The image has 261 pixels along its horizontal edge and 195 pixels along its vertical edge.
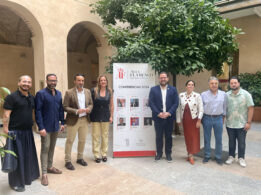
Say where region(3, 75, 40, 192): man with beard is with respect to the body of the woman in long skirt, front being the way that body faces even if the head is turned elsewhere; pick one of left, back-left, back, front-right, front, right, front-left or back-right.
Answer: front-right

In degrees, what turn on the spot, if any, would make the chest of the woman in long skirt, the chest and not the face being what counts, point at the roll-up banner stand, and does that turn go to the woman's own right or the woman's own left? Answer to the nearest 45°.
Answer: approximately 90° to the woman's own right

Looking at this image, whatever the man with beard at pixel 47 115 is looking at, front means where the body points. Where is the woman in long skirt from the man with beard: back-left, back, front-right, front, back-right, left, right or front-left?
front-left

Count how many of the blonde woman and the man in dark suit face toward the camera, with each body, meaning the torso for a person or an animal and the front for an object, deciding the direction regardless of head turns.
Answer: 2

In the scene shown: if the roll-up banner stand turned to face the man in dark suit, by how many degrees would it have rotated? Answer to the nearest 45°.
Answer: approximately 45° to its left

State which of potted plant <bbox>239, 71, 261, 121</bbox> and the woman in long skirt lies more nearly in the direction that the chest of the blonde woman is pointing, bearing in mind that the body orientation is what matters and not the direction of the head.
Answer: the woman in long skirt

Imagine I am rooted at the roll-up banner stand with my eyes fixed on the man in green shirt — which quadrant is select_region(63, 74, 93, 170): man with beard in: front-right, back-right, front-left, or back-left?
back-right

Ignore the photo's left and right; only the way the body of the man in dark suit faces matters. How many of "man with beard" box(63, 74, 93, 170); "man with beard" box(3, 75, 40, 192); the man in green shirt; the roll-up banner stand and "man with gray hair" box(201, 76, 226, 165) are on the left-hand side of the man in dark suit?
2

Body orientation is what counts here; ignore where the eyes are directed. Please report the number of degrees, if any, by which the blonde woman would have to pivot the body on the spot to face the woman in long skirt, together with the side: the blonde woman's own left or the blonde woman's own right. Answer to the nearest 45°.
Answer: approximately 90° to the blonde woman's own left

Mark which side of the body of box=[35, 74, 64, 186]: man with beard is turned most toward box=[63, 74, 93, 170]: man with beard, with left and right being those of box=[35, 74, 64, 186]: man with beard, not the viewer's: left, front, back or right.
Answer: left
